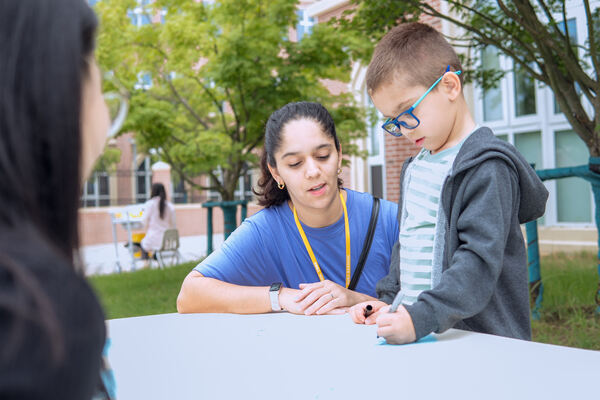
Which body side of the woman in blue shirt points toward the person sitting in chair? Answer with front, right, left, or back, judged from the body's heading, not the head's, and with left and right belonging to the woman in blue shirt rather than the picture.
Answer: back

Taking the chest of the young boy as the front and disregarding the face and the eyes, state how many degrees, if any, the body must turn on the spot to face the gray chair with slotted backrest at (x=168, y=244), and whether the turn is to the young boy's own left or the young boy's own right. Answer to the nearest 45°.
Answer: approximately 90° to the young boy's own right

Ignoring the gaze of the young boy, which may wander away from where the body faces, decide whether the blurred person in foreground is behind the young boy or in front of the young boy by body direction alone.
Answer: in front

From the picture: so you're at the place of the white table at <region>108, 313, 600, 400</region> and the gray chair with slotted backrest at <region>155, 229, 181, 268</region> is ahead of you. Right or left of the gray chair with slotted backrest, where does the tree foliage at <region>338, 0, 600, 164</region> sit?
right

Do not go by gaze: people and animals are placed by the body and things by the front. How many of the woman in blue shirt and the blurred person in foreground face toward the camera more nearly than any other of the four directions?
1

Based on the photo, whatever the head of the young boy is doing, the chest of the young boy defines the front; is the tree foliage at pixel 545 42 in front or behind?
behind

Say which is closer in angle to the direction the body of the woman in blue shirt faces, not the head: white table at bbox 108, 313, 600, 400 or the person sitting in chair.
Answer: the white table

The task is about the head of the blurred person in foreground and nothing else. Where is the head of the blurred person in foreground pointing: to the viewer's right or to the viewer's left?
to the viewer's right

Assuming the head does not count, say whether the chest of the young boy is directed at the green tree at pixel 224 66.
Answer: no

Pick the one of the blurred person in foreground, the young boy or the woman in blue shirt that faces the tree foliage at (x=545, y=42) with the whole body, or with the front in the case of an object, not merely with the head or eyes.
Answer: the blurred person in foreground

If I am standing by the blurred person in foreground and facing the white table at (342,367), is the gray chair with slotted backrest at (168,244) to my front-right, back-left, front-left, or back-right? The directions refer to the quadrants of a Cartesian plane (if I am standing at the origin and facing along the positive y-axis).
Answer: front-left

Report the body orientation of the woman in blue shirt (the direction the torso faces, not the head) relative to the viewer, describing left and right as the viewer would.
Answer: facing the viewer

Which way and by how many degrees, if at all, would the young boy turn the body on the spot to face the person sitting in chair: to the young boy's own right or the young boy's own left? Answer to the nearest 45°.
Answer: approximately 90° to the young boy's own right

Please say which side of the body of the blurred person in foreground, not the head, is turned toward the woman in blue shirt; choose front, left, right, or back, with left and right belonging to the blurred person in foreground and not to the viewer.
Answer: front

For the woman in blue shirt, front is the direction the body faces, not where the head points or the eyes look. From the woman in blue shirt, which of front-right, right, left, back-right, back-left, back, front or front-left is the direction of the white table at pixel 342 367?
front

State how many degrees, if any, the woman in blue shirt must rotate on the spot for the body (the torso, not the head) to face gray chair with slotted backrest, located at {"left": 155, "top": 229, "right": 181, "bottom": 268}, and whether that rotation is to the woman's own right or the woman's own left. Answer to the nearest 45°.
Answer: approximately 180°

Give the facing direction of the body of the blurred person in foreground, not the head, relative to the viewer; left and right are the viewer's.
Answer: facing away from the viewer and to the right of the viewer

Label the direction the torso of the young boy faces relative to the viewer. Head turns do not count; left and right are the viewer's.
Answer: facing the viewer and to the left of the viewer

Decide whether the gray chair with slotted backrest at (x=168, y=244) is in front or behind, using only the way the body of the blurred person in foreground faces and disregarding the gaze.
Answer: in front

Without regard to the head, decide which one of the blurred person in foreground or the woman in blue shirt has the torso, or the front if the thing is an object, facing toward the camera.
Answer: the woman in blue shirt
